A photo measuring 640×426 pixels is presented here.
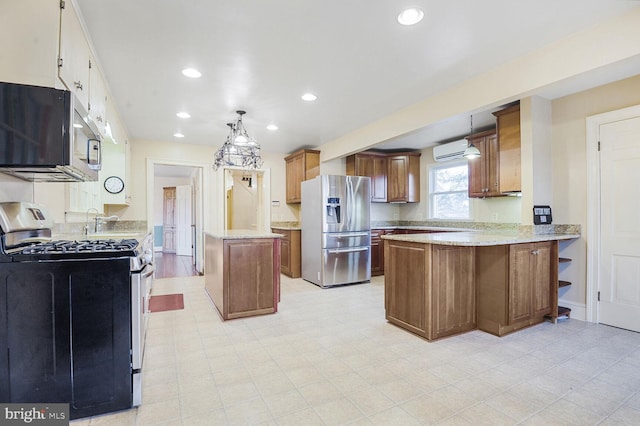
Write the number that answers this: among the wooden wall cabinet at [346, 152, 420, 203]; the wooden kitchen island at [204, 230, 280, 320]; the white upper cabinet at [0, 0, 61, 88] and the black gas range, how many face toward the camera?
2

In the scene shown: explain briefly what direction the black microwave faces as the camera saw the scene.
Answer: facing to the right of the viewer

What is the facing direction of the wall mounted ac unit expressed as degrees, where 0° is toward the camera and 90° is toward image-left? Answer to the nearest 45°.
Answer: approximately 45°

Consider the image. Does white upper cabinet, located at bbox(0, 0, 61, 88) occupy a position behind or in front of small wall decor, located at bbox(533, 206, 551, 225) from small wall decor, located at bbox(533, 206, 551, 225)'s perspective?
in front

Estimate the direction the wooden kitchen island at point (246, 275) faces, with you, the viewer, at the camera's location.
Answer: facing the viewer

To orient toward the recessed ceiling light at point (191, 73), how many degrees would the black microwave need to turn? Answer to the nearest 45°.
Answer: approximately 45° to its left

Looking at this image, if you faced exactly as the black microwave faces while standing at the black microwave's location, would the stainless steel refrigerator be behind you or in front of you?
in front

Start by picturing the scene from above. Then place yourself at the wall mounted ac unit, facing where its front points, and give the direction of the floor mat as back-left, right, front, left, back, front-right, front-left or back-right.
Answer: front

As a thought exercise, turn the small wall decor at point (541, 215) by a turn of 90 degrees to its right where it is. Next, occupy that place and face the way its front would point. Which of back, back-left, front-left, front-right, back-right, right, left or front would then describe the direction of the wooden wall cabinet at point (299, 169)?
front

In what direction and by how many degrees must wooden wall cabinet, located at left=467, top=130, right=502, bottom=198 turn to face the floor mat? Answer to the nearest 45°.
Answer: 0° — it already faces it

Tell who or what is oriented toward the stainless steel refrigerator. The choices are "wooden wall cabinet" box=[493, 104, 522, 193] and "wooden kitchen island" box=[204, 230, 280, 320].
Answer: the wooden wall cabinet

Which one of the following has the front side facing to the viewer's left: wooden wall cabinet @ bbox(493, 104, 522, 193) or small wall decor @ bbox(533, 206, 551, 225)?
the wooden wall cabinet

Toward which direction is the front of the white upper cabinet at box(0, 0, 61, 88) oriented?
to the viewer's right
